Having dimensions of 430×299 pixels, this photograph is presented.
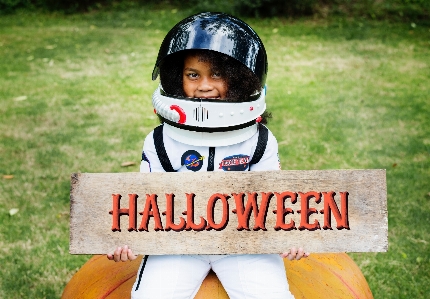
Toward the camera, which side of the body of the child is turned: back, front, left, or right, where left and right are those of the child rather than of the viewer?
front

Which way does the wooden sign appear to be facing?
toward the camera
